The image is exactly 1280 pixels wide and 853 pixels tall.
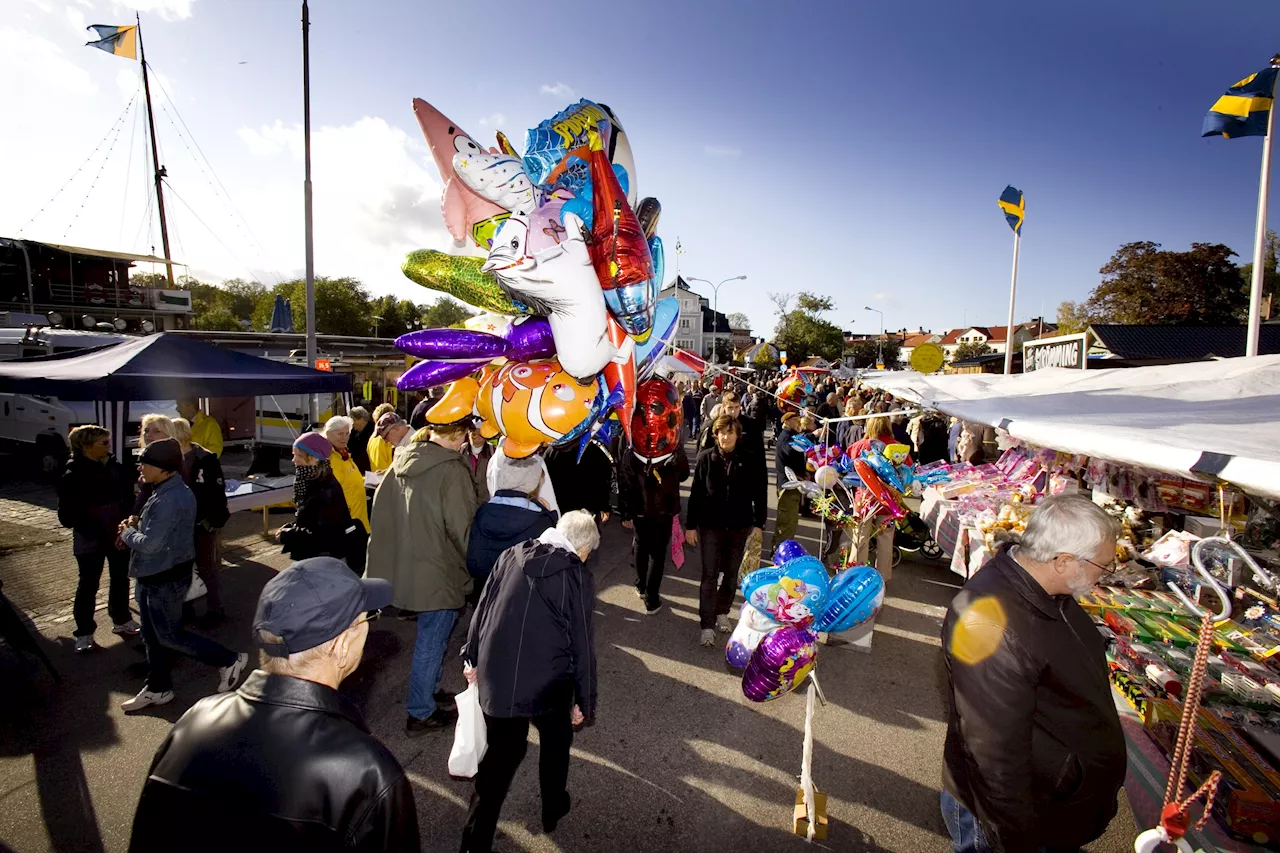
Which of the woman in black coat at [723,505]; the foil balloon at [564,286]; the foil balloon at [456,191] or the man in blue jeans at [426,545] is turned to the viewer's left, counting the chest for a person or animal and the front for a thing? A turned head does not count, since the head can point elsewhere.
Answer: the foil balloon at [564,286]

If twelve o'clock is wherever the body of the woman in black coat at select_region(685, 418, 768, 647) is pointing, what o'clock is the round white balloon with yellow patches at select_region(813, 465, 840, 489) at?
The round white balloon with yellow patches is roughly at 8 o'clock from the woman in black coat.

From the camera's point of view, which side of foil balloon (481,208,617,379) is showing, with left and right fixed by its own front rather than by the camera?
left

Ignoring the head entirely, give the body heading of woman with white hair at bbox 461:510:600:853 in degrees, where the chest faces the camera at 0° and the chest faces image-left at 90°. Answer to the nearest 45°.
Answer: approximately 225°

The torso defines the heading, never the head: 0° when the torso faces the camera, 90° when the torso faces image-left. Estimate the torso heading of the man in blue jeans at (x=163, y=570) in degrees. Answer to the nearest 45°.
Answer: approximately 90°

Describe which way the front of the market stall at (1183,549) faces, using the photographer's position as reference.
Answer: facing the viewer and to the left of the viewer

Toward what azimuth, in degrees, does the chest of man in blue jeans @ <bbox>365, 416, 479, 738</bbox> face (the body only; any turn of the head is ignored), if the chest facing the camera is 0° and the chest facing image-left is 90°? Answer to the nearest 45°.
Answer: approximately 225°

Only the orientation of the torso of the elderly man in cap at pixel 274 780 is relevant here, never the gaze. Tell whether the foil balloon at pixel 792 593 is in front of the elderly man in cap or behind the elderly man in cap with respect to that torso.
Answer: in front

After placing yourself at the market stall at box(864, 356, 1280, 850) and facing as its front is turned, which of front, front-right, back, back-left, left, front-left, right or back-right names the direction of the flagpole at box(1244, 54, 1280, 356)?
back-right

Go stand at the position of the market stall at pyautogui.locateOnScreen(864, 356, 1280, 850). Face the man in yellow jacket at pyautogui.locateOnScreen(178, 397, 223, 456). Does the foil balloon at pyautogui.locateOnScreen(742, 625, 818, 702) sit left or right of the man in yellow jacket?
left

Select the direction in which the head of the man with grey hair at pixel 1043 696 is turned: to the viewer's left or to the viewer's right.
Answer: to the viewer's right
